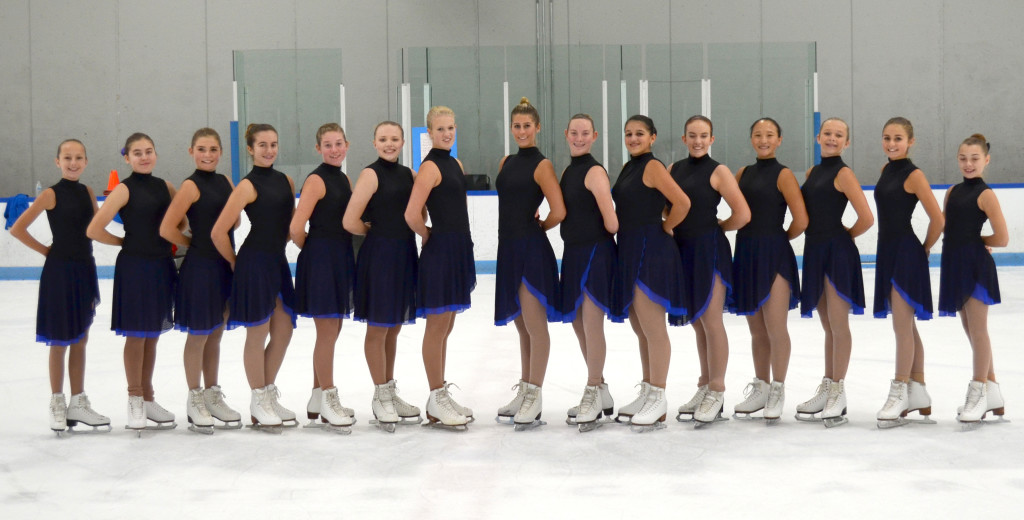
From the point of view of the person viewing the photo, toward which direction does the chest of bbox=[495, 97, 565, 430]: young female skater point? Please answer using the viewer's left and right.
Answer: facing the viewer and to the left of the viewer

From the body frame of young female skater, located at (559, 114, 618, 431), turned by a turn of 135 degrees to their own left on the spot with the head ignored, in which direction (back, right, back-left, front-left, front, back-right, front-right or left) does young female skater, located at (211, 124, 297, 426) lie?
back

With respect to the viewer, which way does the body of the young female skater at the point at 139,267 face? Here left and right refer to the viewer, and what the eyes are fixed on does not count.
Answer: facing the viewer and to the right of the viewer

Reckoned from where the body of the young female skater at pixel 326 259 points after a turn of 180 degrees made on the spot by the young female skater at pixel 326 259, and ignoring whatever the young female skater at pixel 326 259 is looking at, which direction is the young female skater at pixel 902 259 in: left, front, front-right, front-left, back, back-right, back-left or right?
back-right

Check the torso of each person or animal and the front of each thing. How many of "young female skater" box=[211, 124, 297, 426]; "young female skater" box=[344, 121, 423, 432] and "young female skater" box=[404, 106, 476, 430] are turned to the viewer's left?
0

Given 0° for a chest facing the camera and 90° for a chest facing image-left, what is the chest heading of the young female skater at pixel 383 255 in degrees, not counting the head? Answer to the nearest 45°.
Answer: approximately 315°

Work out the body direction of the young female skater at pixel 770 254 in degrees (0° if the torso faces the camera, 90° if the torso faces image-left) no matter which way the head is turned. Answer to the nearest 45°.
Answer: approximately 45°

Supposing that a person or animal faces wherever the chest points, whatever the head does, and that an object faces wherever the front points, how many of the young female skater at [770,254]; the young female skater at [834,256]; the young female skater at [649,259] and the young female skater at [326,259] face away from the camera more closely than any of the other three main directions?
0

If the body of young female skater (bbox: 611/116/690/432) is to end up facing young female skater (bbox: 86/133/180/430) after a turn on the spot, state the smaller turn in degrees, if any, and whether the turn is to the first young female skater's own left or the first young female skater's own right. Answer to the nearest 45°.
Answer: approximately 45° to the first young female skater's own right
